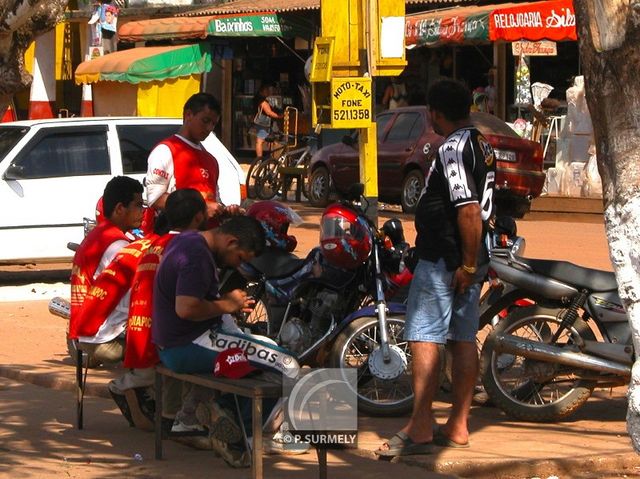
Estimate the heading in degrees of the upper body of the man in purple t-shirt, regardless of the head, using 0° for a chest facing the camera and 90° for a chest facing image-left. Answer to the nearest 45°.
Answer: approximately 270°

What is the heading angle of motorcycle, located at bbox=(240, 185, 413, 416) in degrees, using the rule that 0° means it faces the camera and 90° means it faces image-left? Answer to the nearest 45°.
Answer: approximately 315°

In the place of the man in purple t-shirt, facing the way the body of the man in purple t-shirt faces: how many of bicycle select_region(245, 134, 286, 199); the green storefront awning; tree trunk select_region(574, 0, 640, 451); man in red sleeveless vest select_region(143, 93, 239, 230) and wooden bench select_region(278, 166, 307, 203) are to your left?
4

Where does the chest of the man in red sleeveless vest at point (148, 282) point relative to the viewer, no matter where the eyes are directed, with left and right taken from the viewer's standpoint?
facing away from the viewer and to the right of the viewer

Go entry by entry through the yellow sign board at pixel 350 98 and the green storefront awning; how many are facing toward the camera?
2

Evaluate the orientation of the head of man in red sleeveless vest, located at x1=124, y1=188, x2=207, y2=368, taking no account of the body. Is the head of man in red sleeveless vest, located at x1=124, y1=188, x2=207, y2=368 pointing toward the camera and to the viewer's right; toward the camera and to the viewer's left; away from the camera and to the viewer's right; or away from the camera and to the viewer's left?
away from the camera and to the viewer's right

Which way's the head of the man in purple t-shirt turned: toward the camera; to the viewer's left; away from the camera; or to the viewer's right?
to the viewer's right

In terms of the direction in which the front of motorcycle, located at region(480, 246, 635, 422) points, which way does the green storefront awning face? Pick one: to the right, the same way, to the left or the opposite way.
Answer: to the right

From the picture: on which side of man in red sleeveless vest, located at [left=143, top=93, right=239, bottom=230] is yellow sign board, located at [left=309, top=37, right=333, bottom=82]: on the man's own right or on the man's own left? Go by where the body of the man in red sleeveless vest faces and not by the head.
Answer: on the man's own left

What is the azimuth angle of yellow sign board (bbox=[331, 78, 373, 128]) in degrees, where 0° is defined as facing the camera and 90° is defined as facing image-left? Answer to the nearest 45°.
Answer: approximately 0°
